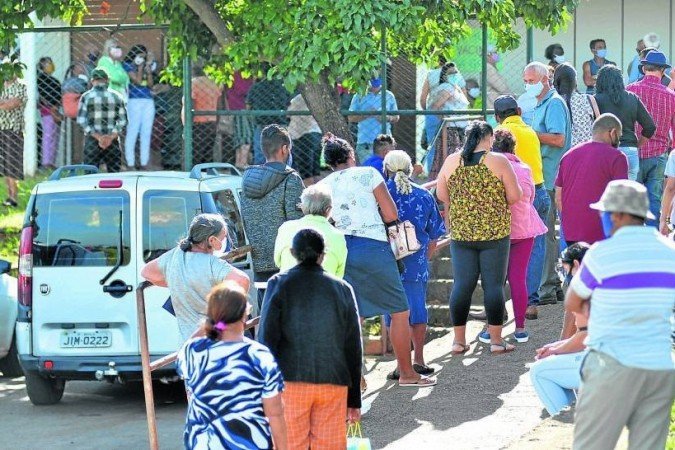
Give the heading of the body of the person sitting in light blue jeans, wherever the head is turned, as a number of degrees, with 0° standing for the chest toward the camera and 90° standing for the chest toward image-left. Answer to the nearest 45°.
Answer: approximately 90°

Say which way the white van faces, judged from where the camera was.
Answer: facing away from the viewer

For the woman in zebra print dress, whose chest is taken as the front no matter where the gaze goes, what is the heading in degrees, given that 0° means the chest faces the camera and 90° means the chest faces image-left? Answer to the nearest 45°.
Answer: approximately 180°

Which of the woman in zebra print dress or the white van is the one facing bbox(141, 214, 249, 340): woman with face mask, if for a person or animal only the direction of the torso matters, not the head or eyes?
the woman in zebra print dress

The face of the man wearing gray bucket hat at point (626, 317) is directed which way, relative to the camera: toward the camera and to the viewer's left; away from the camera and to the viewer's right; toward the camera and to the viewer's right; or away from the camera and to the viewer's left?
away from the camera and to the viewer's left

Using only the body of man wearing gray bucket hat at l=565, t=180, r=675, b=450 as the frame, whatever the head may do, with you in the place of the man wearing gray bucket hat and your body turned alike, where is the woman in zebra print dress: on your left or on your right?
on your left
